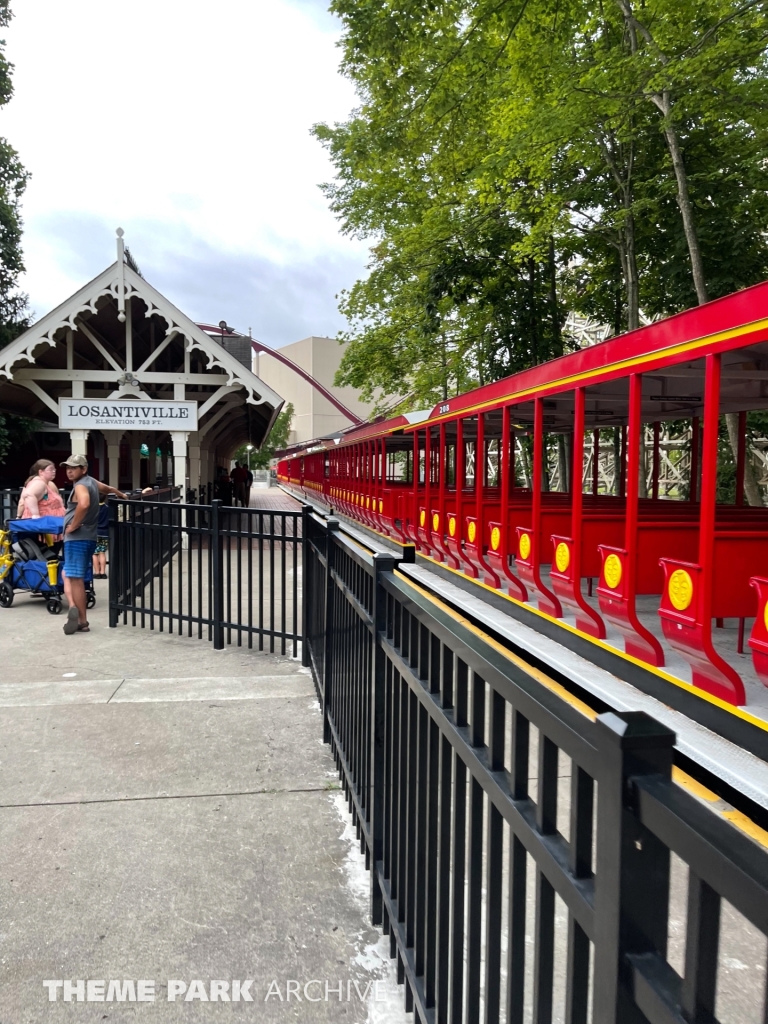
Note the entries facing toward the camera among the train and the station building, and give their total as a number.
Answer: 1

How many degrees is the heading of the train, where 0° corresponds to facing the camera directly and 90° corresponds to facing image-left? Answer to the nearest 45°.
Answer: approximately 135°

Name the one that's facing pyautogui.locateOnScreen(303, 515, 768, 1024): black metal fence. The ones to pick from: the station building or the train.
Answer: the station building

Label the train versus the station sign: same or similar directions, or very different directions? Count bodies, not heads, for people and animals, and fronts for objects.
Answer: very different directions

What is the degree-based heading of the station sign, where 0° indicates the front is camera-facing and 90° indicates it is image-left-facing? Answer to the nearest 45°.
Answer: approximately 0°

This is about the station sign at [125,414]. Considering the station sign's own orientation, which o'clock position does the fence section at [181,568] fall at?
The fence section is roughly at 12 o'clock from the station sign.

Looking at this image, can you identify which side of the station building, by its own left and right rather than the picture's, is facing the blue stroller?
front

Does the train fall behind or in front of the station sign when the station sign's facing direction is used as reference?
in front

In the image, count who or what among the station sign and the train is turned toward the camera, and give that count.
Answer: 1

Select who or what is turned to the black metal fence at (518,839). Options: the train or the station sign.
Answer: the station sign

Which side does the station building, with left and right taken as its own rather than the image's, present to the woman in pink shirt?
front

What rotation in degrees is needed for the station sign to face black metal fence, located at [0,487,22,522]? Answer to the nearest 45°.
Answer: approximately 90° to its right

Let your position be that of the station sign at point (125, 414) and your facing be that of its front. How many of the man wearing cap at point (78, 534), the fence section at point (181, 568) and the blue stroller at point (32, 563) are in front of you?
3

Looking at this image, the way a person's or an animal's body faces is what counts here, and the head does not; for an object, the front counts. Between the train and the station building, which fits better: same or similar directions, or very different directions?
very different directions
